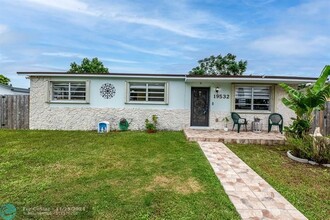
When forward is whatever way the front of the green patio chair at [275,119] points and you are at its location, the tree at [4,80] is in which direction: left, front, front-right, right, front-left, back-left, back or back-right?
right

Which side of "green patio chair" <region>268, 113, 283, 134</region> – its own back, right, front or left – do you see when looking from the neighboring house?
right

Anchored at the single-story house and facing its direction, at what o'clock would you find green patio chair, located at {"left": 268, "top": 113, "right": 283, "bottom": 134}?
The green patio chair is roughly at 9 o'clock from the single-story house.

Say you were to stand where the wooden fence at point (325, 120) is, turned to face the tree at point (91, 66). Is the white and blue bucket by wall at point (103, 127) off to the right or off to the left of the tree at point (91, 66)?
left

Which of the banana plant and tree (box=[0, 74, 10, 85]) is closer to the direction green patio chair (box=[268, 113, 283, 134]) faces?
the banana plant

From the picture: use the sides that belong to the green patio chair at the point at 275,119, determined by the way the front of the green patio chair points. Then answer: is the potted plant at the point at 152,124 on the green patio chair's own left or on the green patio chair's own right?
on the green patio chair's own right

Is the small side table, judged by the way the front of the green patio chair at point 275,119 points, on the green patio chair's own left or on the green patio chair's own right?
on the green patio chair's own right

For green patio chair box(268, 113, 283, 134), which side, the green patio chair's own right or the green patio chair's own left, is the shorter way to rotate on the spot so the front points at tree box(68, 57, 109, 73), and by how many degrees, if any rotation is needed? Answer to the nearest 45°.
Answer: approximately 90° to the green patio chair's own right

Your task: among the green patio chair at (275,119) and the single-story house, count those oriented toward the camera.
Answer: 2

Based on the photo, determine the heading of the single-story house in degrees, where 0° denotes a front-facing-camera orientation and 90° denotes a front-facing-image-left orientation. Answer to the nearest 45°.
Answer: approximately 0°

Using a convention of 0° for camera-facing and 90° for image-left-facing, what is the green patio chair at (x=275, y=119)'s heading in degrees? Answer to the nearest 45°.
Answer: approximately 0°

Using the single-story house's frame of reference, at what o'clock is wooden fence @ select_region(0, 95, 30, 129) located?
The wooden fence is roughly at 3 o'clock from the single-story house.
